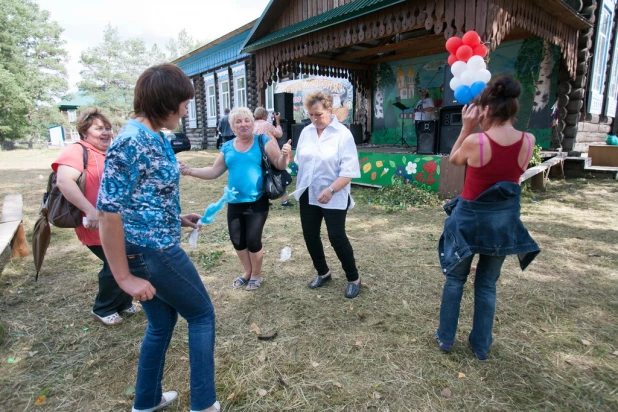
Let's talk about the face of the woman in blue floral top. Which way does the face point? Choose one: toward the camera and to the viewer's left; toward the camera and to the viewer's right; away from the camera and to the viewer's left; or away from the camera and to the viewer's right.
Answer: away from the camera and to the viewer's right

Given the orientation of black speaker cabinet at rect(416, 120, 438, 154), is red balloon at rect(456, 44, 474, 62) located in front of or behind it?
in front

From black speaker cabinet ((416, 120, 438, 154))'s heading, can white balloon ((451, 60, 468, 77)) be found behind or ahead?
ahead

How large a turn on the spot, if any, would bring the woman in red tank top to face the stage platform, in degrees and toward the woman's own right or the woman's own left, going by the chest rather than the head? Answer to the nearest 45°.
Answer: approximately 45° to the woman's own right

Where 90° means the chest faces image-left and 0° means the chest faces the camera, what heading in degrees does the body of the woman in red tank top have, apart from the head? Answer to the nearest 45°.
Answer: approximately 135°

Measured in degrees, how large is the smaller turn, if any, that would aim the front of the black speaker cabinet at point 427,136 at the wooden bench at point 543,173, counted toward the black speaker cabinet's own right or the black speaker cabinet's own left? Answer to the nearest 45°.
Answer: approximately 90° to the black speaker cabinet's own left

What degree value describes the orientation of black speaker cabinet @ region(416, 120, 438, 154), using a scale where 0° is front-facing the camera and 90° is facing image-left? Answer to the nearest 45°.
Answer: approximately 0°

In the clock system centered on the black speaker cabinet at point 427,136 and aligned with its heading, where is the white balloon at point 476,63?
The white balloon is roughly at 12 o'clock from the black speaker cabinet.

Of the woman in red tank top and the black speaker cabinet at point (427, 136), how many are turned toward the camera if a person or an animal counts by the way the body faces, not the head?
1

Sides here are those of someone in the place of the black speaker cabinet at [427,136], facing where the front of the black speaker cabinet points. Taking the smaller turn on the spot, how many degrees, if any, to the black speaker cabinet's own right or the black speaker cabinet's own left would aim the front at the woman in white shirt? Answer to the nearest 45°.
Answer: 0° — it already faces them

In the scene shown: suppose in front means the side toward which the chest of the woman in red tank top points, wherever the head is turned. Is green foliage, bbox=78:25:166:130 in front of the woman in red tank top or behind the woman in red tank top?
in front
